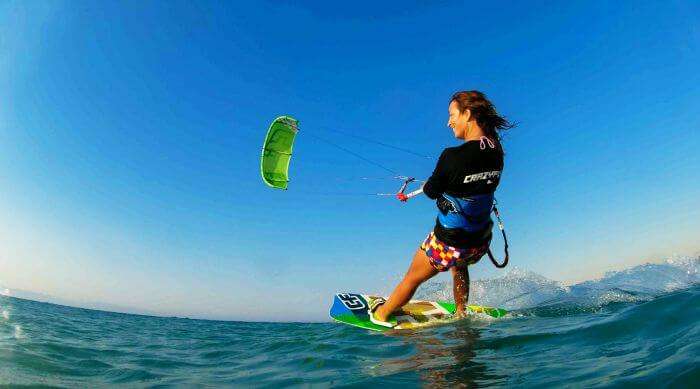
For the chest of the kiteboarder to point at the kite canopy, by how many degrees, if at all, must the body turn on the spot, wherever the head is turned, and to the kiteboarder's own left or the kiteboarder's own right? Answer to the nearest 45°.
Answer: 0° — they already face it

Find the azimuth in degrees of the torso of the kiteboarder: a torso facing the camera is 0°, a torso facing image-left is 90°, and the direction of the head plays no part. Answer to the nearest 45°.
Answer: approximately 135°

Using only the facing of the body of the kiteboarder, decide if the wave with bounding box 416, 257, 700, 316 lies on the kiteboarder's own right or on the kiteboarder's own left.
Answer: on the kiteboarder's own right

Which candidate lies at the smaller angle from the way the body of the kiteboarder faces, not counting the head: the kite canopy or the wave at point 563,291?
the kite canopy
